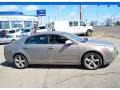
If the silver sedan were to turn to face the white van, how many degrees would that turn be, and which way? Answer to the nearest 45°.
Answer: approximately 90° to its left

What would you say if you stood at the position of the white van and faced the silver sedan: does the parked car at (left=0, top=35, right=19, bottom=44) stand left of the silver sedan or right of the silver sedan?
right

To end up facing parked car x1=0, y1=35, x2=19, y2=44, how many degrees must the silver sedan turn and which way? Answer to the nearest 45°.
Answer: approximately 90° to its left

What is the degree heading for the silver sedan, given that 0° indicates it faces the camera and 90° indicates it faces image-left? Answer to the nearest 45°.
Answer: approximately 270°
